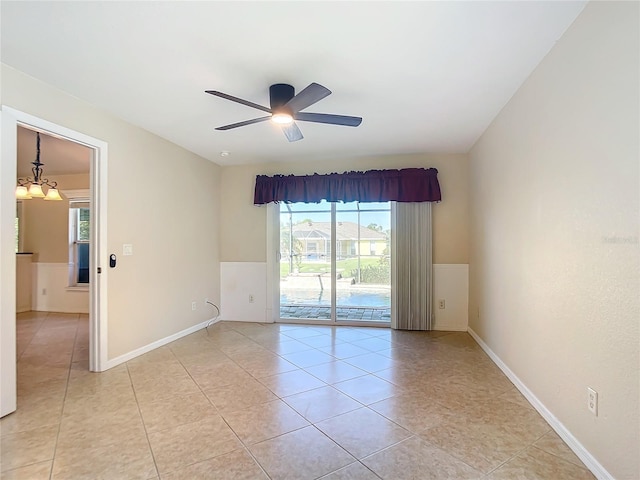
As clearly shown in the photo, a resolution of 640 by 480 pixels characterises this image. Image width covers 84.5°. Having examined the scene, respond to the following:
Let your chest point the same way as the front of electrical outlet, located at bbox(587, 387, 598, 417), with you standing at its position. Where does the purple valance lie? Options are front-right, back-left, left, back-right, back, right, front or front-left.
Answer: right

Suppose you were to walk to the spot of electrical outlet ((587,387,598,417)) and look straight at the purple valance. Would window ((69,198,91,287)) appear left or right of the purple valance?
left

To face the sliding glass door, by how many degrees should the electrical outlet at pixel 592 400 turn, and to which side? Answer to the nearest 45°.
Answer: approximately 90° to its right

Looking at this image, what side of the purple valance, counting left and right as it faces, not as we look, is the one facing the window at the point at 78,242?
right

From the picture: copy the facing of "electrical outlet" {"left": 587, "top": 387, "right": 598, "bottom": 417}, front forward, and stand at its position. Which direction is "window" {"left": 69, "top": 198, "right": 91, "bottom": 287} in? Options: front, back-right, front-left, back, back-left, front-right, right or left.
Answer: front-right

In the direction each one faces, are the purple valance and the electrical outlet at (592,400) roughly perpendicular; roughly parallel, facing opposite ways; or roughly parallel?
roughly perpendicular

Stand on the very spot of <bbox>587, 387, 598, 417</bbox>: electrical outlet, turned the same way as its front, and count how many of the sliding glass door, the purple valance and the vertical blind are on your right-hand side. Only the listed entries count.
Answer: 3

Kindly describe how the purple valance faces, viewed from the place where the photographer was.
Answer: facing the viewer

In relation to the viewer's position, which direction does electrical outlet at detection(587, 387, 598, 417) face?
facing the viewer and to the left of the viewer

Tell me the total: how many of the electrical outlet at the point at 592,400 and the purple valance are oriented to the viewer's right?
0

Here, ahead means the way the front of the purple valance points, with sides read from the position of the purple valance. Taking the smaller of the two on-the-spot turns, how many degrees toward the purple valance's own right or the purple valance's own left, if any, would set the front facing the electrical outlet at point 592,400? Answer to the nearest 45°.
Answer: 0° — it already faces it
